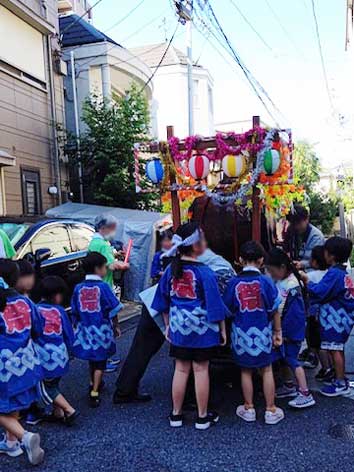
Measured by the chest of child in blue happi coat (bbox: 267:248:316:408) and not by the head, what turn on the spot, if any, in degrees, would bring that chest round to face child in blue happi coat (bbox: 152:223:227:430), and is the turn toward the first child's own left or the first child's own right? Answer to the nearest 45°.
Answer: approximately 45° to the first child's own left

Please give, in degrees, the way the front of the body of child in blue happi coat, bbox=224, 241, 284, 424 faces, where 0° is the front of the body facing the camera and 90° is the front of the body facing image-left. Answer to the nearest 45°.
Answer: approximately 180°

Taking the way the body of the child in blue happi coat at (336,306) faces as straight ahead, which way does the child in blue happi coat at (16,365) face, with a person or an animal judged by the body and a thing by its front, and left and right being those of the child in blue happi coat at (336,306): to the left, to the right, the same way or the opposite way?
the same way

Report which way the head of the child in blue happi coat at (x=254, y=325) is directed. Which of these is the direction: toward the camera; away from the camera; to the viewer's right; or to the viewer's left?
away from the camera

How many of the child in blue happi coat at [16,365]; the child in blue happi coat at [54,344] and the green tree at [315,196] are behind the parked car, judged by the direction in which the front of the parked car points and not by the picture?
1

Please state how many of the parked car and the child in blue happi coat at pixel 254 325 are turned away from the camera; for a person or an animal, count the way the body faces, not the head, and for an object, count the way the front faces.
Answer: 1

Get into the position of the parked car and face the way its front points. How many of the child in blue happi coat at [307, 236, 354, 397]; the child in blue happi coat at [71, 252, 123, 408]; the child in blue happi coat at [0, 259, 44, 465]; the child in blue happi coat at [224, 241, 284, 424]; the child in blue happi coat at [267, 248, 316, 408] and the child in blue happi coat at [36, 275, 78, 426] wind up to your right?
0

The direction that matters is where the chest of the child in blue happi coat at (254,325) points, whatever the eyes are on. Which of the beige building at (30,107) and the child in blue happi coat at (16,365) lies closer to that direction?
the beige building

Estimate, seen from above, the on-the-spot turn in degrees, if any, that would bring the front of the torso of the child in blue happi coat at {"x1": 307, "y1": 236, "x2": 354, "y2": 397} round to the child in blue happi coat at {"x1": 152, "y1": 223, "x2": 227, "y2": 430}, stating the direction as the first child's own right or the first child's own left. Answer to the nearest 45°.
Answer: approximately 45° to the first child's own left

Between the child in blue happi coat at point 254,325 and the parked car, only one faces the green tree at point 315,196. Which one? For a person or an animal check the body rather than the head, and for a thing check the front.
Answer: the child in blue happi coat

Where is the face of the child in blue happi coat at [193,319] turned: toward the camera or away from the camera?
away from the camera

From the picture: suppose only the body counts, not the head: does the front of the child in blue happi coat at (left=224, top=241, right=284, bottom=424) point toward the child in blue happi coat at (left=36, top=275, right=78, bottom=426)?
no
